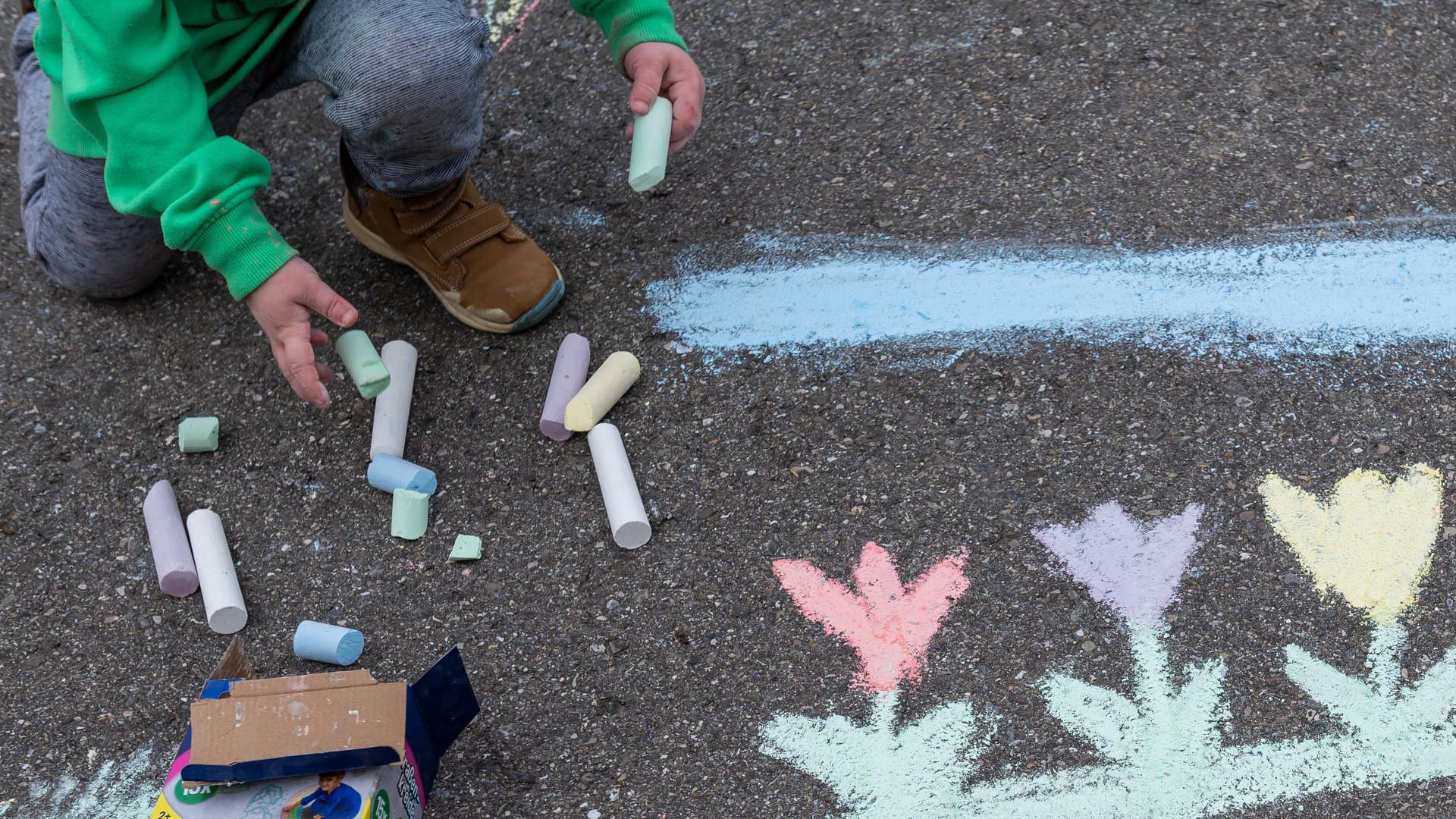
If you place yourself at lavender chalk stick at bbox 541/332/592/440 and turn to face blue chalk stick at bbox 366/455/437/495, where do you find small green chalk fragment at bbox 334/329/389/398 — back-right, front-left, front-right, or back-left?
front-right

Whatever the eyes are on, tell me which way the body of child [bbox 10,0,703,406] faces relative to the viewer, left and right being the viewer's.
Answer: facing the viewer and to the right of the viewer

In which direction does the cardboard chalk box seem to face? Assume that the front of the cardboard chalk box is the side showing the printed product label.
toward the camera

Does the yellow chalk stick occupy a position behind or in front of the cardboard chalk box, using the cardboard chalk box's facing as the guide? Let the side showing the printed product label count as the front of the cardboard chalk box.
behind

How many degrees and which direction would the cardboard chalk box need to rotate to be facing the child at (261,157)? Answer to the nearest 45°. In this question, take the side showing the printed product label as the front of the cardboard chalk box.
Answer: approximately 180°

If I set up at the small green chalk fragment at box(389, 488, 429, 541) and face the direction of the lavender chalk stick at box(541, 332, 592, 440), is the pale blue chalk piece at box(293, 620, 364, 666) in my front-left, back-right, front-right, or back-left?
back-right

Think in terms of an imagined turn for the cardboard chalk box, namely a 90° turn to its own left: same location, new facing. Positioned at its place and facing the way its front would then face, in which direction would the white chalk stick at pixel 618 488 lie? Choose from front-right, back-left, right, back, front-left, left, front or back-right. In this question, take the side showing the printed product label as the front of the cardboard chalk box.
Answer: front-left

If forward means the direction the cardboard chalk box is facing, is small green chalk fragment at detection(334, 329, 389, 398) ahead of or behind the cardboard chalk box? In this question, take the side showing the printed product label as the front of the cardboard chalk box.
behind
